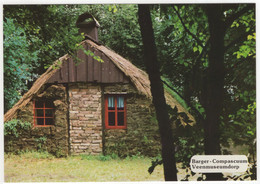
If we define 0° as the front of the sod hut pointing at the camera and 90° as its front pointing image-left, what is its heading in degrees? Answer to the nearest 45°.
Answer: approximately 0°
